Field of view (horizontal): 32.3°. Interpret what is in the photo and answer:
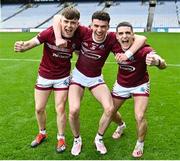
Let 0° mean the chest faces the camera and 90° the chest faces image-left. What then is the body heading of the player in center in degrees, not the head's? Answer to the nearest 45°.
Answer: approximately 0°
